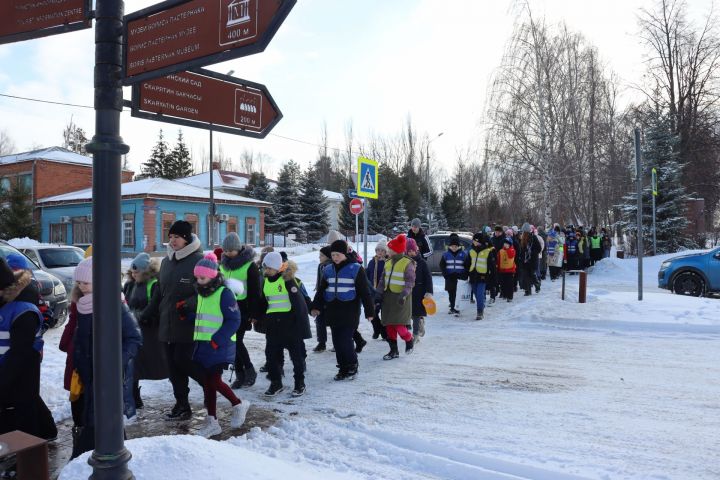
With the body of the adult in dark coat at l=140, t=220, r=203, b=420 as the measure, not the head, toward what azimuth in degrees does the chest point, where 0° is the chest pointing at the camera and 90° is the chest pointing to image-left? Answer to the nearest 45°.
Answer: approximately 45°

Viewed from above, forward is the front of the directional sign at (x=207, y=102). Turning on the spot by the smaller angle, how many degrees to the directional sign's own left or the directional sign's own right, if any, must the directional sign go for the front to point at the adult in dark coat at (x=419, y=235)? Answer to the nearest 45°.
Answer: approximately 90° to the directional sign's own left

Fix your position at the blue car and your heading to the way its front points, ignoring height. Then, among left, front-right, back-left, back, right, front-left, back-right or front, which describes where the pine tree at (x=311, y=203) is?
front-right

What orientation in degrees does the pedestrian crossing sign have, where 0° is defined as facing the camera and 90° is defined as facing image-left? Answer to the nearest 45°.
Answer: approximately 315°

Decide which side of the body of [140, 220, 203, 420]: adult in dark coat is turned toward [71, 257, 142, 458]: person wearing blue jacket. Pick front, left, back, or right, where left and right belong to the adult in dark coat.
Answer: front

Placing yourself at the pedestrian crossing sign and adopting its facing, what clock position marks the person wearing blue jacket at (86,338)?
The person wearing blue jacket is roughly at 2 o'clock from the pedestrian crossing sign.

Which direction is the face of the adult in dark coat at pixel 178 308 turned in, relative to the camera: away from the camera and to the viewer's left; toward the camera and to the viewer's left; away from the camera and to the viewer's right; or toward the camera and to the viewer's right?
toward the camera and to the viewer's left

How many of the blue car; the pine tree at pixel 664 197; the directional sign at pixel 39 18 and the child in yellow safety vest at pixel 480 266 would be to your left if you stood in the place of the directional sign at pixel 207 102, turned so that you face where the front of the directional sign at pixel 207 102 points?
3

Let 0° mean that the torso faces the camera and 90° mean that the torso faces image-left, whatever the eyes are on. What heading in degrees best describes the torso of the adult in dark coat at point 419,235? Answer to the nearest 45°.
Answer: approximately 45°

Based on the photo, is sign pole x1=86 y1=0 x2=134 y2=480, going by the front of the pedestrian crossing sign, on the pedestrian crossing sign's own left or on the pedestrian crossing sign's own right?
on the pedestrian crossing sign's own right

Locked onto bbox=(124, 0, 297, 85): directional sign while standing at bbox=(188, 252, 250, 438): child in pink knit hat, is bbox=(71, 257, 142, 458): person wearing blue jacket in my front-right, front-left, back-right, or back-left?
front-right

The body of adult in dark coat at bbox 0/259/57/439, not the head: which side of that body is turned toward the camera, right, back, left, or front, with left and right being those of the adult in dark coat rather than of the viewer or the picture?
left

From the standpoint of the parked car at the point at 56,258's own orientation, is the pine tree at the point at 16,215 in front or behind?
behind
